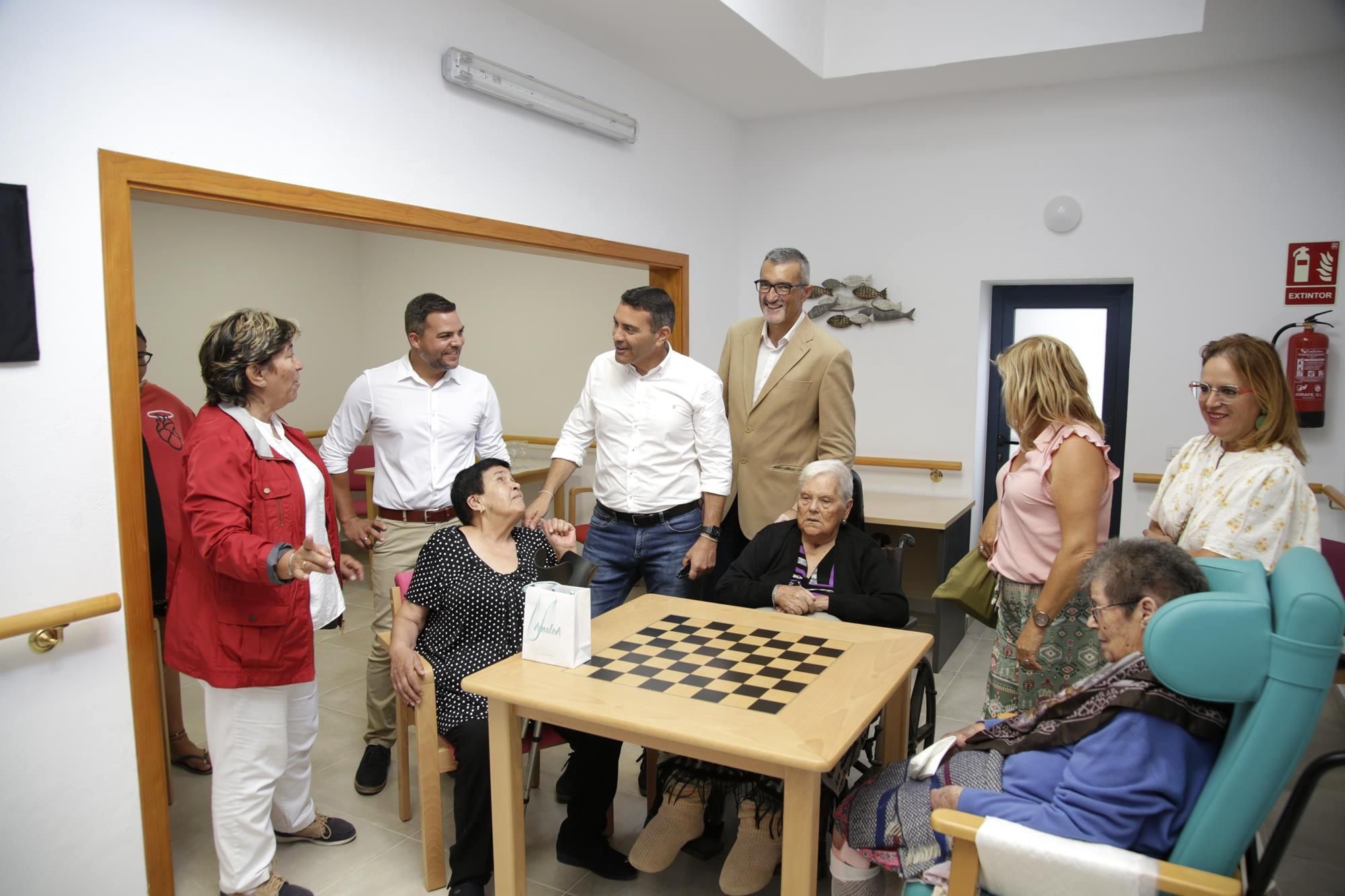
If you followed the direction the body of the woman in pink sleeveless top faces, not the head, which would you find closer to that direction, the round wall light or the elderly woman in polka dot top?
the elderly woman in polka dot top

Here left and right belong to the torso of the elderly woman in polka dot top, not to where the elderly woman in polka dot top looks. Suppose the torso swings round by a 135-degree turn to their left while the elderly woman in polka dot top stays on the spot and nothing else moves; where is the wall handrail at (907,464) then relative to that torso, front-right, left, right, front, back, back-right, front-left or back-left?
front-right

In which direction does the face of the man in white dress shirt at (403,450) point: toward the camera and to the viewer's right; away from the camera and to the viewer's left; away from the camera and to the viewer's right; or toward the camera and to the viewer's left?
toward the camera and to the viewer's right

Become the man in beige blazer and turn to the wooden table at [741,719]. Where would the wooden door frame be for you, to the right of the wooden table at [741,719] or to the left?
right

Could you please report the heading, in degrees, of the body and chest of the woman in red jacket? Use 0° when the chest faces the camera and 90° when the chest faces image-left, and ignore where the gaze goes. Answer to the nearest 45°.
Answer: approximately 270°

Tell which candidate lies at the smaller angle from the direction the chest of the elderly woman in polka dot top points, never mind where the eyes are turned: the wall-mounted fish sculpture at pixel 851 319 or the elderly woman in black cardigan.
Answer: the elderly woman in black cardigan

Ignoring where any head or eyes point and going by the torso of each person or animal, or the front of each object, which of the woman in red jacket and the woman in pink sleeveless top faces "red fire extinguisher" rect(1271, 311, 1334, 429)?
the woman in red jacket

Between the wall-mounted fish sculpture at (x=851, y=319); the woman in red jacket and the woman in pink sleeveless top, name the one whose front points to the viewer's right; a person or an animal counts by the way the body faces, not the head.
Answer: the woman in red jacket

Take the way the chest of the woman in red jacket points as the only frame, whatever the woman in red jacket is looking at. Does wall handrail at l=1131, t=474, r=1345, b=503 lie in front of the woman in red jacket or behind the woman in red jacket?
in front

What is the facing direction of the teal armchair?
to the viewer's left

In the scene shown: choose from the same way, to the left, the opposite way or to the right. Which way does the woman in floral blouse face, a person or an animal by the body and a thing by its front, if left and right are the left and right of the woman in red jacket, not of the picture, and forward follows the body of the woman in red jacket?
the opposite way

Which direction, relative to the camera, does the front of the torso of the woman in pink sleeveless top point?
to the viewer's left

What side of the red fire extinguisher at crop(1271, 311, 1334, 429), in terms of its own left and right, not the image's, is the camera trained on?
front

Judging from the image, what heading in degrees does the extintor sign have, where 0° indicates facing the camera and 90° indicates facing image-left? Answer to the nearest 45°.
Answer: approximately 0°

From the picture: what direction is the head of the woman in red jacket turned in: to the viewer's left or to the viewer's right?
to the viewer's right
